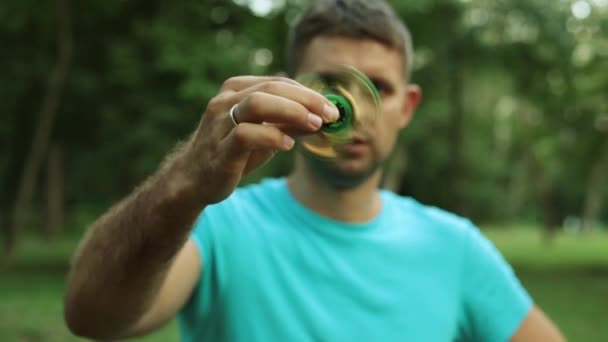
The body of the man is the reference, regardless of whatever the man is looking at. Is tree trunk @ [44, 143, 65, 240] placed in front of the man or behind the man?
behind

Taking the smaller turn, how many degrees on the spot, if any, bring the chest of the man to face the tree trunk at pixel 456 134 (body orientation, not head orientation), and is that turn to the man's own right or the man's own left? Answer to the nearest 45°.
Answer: approximately 180°

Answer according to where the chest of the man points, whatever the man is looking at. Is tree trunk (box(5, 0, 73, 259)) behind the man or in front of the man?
behind

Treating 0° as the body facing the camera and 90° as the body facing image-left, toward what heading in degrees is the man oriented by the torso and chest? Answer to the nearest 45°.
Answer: approximately 0°
